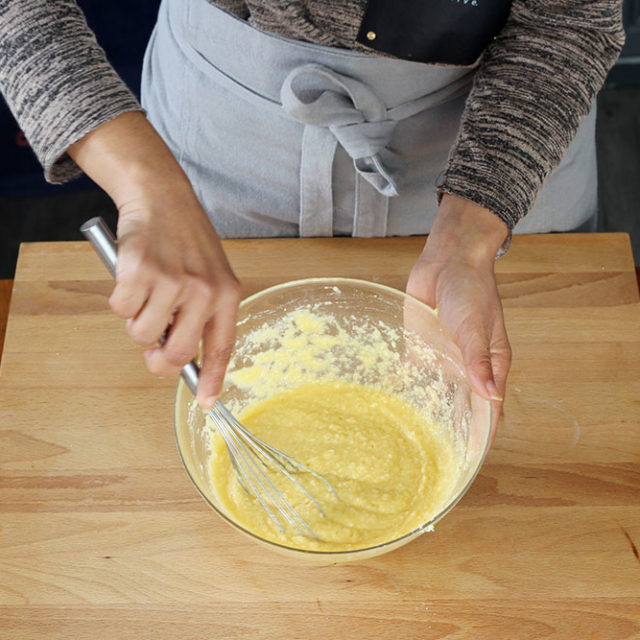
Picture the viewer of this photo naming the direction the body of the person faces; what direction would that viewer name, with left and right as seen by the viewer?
facing the viewer
